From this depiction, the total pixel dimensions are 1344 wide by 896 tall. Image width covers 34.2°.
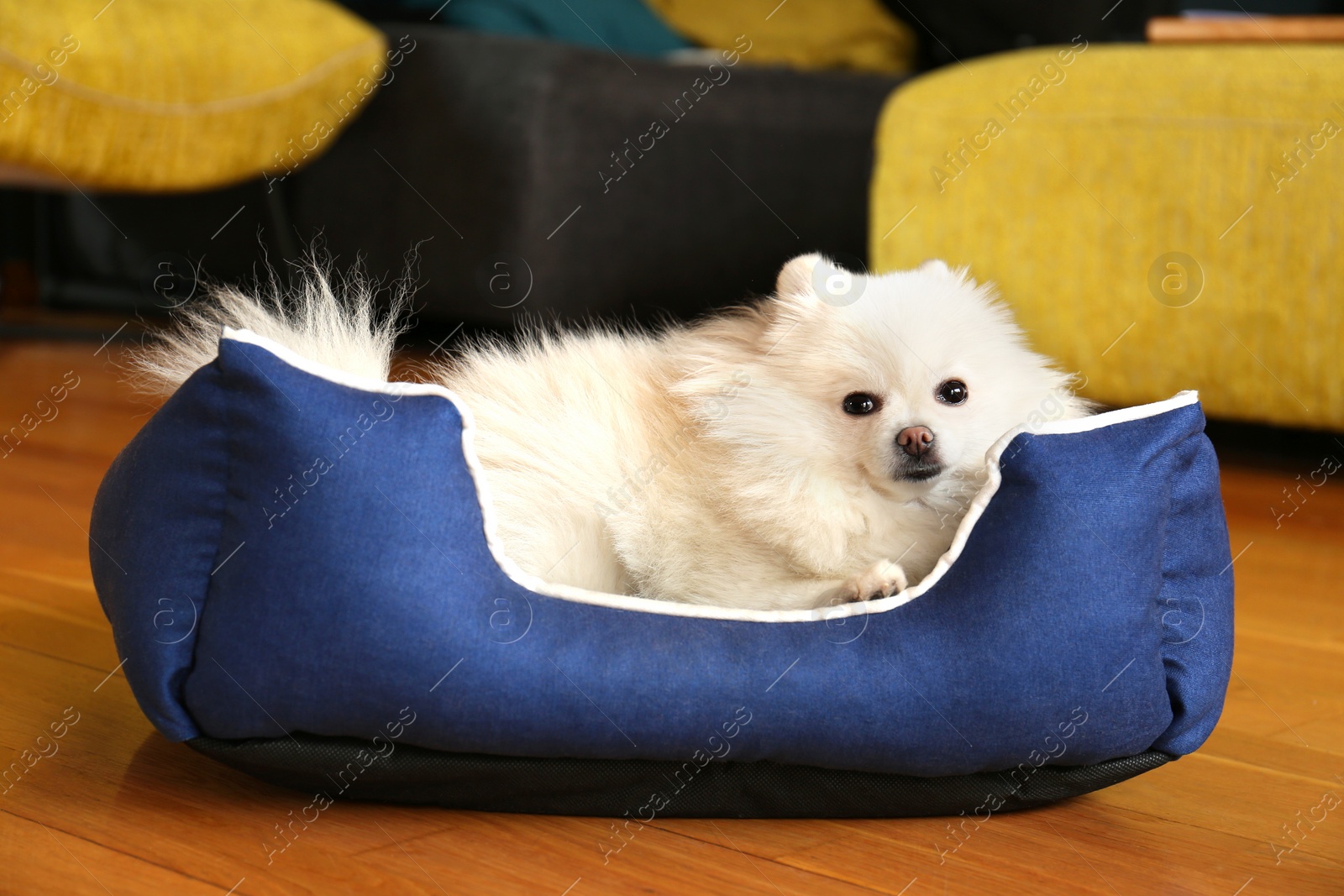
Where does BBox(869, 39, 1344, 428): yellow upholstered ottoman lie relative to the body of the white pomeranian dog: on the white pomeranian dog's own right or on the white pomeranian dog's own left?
on the white pomeranian dog's own left

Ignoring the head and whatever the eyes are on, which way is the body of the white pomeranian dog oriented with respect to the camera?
to the viewer's right

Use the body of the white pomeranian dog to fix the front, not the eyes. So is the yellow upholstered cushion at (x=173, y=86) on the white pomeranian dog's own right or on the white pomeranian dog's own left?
on the white pomeranian dog's own left

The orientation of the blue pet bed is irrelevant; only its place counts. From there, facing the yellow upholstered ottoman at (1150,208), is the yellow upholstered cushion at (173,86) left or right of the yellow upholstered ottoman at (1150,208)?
left
